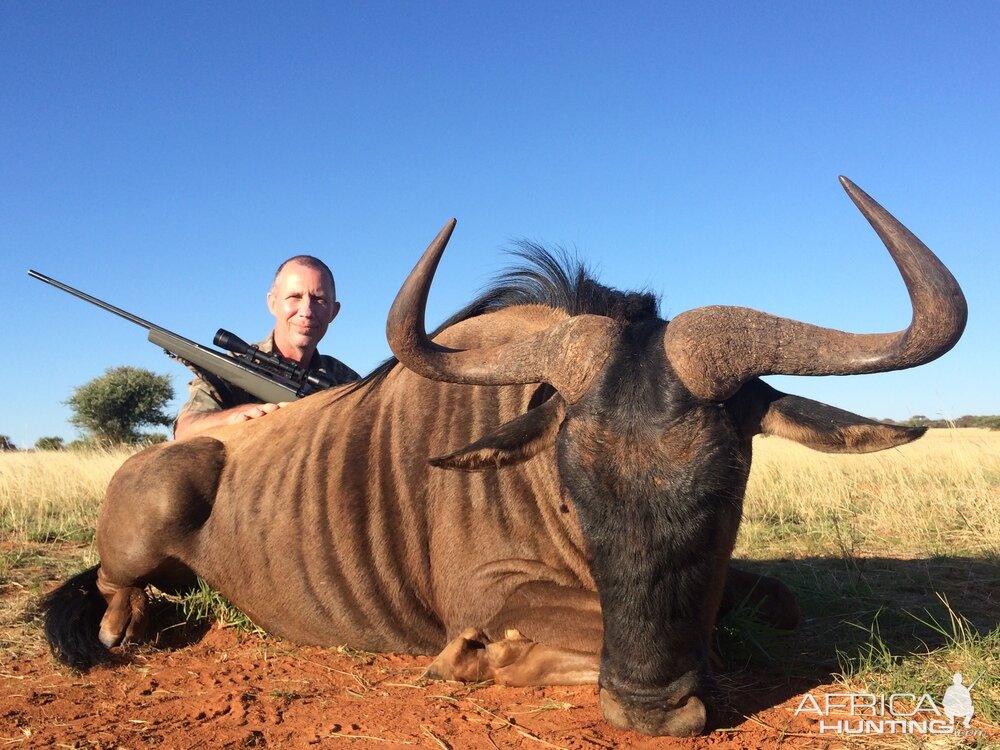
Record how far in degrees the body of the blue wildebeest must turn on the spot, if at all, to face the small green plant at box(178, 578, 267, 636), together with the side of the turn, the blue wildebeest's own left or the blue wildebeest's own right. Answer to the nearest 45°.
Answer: approximately 180°

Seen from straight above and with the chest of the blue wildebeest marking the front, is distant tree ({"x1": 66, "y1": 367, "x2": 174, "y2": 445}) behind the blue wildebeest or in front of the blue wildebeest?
behind

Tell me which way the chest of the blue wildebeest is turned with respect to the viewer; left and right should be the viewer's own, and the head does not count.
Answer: facing the viewer and to the right of the viewer
